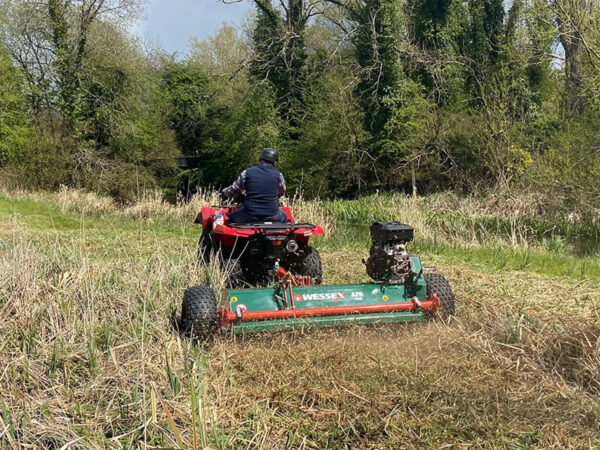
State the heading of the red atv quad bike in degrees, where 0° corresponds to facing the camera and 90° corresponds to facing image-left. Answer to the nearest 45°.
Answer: approximately 135°

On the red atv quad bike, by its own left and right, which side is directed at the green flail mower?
back

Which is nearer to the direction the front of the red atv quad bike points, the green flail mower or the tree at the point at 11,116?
the tree

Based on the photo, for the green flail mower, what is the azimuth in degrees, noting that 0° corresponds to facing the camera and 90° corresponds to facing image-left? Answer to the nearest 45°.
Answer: approximately 180°

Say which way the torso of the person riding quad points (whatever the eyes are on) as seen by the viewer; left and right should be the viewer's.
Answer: facing away from the viewer and to the left of the viewer

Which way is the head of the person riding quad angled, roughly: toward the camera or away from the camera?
away from the camera
